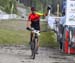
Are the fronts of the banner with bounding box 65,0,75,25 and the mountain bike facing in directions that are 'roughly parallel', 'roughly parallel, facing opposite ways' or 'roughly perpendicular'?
roughly parallel

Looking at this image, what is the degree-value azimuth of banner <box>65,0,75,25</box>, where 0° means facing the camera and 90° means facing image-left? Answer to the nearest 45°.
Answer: approximately 0°

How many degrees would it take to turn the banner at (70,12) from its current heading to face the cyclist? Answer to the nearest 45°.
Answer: approximately 45° to its right

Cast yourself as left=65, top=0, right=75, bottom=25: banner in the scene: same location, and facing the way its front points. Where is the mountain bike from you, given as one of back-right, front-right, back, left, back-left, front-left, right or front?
front-right

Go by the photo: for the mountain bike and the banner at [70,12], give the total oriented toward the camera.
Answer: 2

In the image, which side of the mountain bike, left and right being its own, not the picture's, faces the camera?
front
